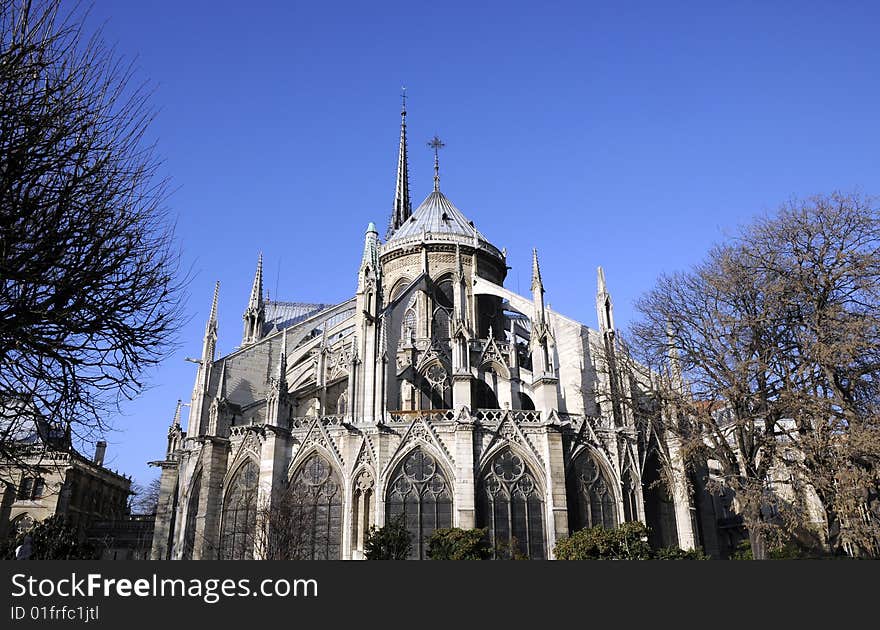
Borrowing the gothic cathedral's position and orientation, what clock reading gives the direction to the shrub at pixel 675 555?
The shrub is roughly at 4 o'clock from the gothic cathedral.

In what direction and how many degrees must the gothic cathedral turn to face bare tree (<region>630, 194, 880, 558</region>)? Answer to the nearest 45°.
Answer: approximately 135° to its right

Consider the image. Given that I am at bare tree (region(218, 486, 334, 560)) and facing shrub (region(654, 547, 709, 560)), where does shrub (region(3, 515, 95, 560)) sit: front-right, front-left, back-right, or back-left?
back-right

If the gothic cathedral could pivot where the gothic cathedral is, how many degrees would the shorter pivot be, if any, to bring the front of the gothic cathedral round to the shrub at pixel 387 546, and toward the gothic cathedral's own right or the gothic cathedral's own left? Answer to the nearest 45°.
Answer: approximately 180°

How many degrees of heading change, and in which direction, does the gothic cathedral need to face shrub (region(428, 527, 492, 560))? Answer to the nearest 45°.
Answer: approximately 180°

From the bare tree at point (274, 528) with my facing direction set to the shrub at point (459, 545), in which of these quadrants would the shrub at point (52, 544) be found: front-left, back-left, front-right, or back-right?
back-right

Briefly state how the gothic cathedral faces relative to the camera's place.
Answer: facing away from the viewer

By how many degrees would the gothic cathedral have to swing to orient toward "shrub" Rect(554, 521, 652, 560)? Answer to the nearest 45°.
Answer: approximately 135° to its right

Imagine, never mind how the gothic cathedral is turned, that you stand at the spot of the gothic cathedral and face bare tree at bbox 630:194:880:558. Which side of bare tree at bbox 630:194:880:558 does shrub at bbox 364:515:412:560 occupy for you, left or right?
right
